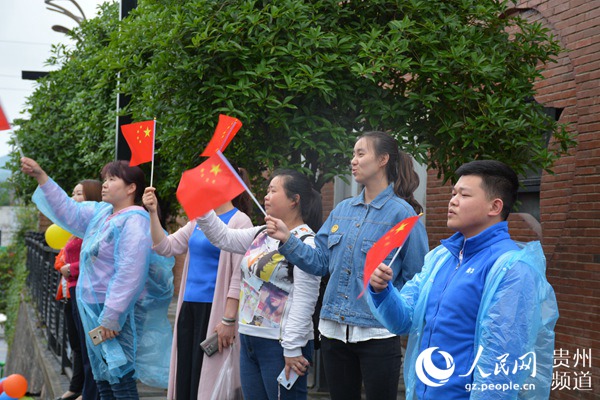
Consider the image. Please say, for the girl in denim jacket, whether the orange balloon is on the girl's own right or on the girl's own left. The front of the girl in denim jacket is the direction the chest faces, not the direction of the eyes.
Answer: on the girl's own right

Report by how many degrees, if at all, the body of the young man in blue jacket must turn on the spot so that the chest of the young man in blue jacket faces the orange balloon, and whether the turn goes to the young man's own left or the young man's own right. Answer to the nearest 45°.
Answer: approximately 90° to the young man's own right
